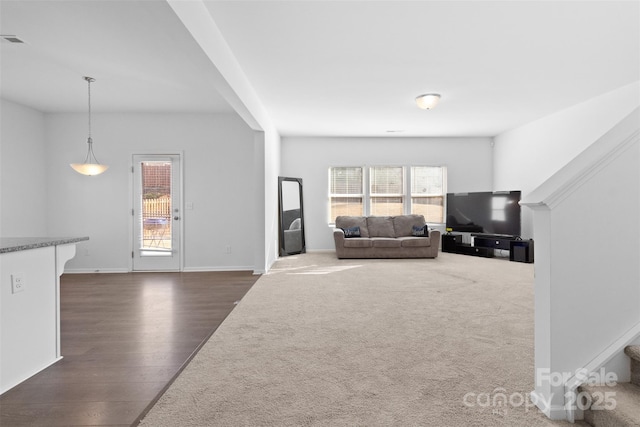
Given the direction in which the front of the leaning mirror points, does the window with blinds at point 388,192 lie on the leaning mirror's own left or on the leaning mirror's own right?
on the leaning mirror's own left

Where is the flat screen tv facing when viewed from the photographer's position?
facing the viewer and to the left of the viewer

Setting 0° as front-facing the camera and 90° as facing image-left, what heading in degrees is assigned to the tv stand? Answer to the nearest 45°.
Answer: approximately 45°

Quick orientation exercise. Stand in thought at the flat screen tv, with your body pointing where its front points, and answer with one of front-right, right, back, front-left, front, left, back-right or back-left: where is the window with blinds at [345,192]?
front-right

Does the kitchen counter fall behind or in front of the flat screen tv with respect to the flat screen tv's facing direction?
in front

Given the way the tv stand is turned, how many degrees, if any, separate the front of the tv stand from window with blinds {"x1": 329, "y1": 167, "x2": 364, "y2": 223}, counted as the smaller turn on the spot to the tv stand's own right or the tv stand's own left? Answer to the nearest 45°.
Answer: approximately 45° to the tv stand's own right

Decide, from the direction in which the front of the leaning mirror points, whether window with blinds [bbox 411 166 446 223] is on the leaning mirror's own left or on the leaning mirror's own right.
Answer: on the leaning mirror's own left

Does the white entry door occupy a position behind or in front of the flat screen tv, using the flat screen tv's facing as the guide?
in front

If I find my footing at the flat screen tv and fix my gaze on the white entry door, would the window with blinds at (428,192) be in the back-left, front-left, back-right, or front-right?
front-right

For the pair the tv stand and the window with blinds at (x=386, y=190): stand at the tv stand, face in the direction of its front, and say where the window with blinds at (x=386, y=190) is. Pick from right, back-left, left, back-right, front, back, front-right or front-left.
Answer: front-right

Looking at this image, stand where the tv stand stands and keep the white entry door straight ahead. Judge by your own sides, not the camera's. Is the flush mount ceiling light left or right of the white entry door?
left

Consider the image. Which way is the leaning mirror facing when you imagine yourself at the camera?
facing the viewer and to the right of the viewer
